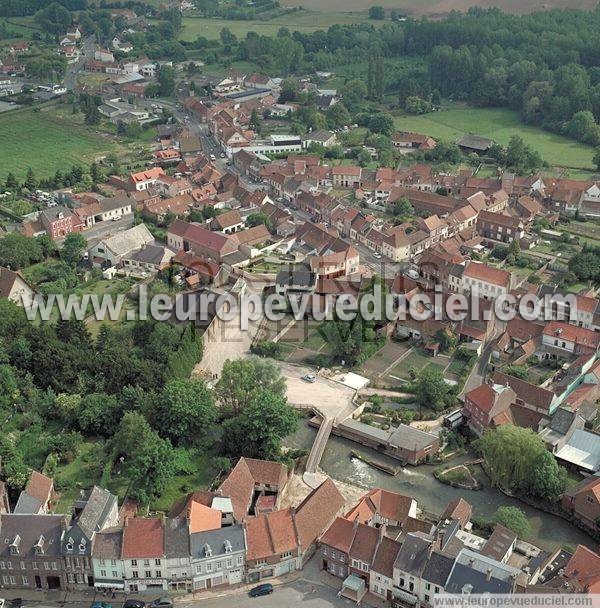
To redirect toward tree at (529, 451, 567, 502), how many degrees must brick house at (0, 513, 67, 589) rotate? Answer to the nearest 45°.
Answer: approximately 90° to its left

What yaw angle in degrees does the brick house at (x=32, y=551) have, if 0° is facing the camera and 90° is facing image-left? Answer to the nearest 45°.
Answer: approximately 0°

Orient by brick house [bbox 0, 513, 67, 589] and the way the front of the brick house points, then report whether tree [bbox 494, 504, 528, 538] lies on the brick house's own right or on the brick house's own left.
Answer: on the brick house's own left

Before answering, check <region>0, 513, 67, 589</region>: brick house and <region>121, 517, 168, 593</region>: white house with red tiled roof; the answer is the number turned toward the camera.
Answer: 2

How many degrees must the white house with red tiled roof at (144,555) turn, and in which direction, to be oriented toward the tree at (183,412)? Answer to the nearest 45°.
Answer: approximately 180°

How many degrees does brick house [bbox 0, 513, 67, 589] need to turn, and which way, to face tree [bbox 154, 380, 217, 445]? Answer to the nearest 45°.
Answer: approximately 135° to its left

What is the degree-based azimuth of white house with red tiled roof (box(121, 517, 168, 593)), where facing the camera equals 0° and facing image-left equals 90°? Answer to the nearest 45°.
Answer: approximately 0°

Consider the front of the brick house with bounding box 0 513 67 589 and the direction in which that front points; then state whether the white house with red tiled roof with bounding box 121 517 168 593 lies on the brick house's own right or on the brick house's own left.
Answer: on the brick house's own left

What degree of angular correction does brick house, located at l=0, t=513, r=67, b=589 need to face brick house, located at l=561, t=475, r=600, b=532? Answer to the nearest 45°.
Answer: approximately 90° to its left

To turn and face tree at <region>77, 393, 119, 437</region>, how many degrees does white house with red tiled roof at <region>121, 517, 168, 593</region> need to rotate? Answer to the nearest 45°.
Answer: approximately 180°

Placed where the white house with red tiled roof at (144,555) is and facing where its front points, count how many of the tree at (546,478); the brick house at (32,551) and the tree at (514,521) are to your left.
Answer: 2

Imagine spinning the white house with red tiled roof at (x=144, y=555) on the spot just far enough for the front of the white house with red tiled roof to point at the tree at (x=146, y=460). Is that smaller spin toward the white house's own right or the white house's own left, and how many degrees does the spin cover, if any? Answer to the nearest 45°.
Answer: approximately 180°

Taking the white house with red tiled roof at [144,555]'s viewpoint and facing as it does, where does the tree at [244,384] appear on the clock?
The tree is roughly at 7 o'clock from the white house with red tiled roof.
